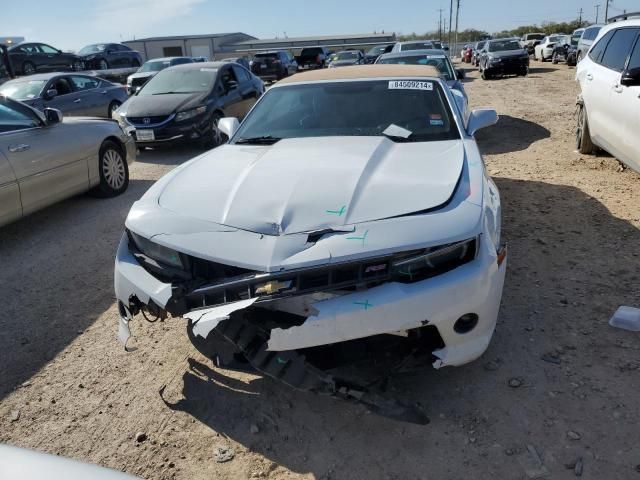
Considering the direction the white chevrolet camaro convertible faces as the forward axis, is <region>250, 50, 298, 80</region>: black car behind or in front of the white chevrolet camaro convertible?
behind

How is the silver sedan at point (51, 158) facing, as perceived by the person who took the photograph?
facing away from the viewer and to the right of the viewer

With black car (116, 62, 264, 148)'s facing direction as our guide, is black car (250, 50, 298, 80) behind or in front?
behind

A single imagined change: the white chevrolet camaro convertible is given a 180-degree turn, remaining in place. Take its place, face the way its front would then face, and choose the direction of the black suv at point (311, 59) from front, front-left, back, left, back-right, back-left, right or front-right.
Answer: front

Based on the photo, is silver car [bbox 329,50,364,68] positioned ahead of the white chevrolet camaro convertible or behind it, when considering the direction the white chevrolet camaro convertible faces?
behind

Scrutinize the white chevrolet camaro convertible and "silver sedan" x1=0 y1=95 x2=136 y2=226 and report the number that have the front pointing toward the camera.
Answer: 1

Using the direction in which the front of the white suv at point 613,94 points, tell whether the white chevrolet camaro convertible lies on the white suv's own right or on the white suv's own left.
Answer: on the white suv's own right

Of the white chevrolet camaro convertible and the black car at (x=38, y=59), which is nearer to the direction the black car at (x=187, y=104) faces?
the white chevrolet camaro convertible

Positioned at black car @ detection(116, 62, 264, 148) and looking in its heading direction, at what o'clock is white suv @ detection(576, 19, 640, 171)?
The white suv is roughly at 9 o'clock from the black car.
